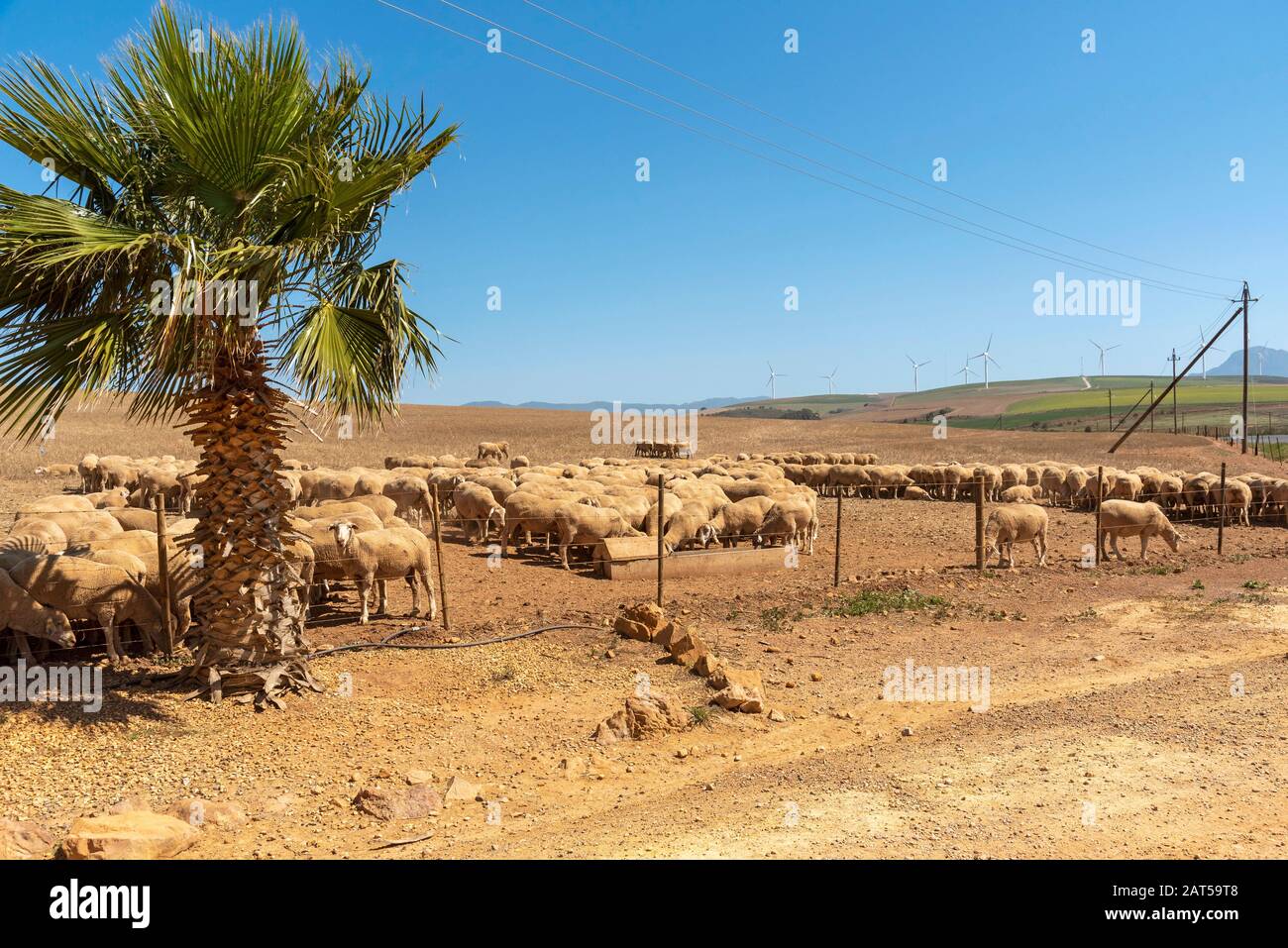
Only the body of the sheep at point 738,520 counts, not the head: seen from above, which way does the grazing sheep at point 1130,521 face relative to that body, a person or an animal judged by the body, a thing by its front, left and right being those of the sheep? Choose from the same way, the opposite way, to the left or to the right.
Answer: the opposite way

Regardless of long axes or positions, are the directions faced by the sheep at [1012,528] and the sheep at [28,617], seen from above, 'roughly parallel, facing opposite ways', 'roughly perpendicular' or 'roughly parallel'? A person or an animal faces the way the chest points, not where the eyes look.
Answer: roughly parallel, facing opposite ways

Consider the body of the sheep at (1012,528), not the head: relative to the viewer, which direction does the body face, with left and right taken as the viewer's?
facing the viewer and to the left of the viewer

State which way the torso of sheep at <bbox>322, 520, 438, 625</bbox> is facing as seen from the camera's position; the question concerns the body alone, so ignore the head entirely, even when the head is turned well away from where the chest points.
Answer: to the viewer's left

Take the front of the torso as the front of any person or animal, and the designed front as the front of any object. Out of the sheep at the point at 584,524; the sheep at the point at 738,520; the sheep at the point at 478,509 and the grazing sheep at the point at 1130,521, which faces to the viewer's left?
the sheep at the point at 738,520

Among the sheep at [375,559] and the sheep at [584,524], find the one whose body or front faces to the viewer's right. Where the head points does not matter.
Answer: the sheep at [584,524]

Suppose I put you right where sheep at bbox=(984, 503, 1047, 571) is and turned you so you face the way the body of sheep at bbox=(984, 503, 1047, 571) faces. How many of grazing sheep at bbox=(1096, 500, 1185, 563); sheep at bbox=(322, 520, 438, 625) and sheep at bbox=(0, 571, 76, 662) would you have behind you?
1

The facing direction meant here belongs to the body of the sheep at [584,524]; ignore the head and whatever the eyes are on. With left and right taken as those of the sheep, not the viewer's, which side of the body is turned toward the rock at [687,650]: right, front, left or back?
right

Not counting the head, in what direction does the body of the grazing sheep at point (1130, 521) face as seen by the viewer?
to the viewer's right

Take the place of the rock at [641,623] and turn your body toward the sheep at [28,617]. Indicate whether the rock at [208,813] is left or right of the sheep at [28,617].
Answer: left

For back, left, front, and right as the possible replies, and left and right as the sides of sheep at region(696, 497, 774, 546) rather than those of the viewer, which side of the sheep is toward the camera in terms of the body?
left

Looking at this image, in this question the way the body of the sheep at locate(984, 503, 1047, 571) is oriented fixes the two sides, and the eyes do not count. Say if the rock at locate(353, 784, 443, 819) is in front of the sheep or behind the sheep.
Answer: in front

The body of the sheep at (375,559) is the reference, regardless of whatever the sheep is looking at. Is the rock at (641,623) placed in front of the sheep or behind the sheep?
behind

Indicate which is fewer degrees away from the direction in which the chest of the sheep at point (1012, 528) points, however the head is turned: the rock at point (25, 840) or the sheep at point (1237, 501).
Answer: the rock

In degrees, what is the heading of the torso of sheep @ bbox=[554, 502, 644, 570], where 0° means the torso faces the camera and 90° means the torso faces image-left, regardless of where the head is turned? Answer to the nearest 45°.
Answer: approximately 270°

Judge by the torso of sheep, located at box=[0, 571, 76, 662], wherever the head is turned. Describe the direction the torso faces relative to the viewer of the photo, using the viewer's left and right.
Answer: facing to the right of the viewer

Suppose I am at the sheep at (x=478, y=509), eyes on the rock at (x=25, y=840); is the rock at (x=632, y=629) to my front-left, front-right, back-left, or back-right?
front-left

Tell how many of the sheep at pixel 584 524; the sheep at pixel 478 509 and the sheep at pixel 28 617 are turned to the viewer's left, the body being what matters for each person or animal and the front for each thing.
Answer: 0
